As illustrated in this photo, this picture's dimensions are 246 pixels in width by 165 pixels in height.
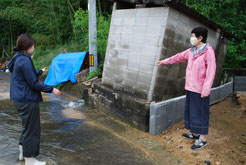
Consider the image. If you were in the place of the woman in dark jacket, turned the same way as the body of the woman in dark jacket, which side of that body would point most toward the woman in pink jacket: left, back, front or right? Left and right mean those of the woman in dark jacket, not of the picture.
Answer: front

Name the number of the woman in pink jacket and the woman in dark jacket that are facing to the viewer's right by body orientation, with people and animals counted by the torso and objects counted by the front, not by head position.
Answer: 1

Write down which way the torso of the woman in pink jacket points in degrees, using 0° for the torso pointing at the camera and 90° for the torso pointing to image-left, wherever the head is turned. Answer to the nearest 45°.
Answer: approximately 45°

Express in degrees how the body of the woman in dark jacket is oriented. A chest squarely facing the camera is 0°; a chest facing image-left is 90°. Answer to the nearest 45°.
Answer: approximately 270°

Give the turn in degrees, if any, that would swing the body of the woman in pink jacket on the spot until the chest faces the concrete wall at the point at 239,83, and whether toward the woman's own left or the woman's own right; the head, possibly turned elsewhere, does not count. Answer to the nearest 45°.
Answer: approximately 135° to the woman's own right

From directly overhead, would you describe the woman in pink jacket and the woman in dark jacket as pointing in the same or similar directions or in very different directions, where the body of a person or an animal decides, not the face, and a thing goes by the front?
very different directions
